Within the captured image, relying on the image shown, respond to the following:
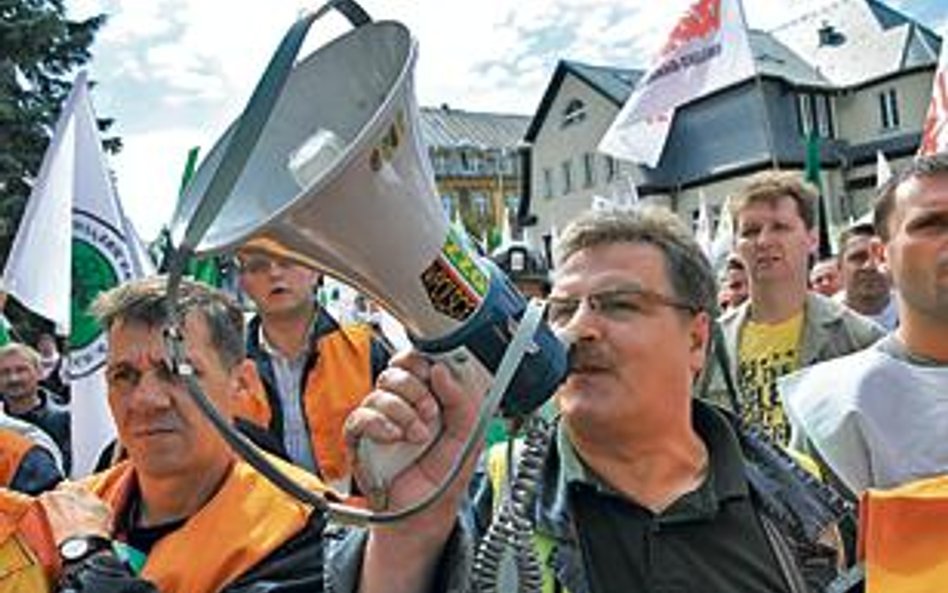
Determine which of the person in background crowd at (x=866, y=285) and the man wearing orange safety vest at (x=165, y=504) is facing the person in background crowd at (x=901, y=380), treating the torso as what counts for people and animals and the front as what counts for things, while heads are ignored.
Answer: the person in background crowd at (x=866, y=285)

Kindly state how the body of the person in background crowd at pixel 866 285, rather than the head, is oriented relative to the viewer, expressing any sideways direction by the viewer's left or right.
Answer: facing the viewer

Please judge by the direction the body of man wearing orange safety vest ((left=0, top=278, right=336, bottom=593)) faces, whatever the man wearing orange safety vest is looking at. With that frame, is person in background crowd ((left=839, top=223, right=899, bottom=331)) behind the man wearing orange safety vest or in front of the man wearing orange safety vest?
behind

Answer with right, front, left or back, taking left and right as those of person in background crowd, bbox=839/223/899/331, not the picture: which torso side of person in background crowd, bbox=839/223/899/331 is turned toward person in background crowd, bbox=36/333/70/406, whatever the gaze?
right

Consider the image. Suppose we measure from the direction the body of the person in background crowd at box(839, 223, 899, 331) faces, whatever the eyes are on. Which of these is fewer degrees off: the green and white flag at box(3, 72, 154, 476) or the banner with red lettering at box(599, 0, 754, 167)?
the green and white flag

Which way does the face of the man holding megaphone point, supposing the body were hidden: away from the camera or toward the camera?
toward the camera

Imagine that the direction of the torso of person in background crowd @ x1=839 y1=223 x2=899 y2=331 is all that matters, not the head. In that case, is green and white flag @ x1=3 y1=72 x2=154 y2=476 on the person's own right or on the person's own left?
on the person's own right

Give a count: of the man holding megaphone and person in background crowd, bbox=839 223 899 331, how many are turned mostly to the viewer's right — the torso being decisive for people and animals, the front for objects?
0

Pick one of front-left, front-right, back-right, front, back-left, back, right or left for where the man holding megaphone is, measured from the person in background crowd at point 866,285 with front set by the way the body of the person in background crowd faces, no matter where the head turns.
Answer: front

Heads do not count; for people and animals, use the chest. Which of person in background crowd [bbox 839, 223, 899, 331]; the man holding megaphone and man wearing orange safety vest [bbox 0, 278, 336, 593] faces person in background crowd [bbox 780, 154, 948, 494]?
person in background crowd [bbox 839, 223, 899, 331]

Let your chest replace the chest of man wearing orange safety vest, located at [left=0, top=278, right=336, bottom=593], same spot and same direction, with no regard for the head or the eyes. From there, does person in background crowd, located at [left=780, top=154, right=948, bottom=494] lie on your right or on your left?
on your left

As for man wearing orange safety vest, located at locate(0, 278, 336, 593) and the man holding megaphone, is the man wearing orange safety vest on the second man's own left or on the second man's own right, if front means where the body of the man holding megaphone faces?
on the second man's own right

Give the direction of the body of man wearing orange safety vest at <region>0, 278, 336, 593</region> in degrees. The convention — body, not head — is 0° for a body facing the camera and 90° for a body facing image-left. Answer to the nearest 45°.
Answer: approximately 45°

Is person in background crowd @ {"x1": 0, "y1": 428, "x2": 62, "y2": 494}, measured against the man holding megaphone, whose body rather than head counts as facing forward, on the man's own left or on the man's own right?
on the man's own right

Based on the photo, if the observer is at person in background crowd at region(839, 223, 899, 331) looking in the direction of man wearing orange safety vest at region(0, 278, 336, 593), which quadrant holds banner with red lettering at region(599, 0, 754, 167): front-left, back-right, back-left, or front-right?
back-right

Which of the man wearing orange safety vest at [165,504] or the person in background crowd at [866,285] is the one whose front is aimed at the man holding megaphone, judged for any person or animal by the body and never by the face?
the person in background crowd

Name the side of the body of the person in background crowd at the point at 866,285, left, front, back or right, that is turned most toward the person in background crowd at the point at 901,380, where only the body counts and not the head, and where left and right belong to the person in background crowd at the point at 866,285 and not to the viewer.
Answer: front
